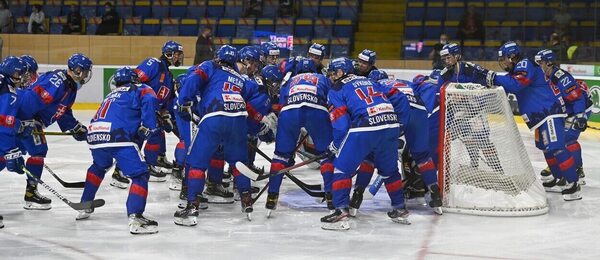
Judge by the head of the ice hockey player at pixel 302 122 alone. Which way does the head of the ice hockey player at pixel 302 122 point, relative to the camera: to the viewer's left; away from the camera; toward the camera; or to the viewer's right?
away from the camera

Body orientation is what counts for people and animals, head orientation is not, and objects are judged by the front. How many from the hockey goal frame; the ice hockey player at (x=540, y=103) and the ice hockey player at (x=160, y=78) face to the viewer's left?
2

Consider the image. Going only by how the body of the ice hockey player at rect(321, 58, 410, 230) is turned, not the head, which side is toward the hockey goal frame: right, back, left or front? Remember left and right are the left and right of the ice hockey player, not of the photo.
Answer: right

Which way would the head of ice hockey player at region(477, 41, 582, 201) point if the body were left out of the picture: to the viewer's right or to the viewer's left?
to the viewer's left

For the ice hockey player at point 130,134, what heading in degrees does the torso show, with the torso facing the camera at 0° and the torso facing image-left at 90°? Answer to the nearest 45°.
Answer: approximately 225°

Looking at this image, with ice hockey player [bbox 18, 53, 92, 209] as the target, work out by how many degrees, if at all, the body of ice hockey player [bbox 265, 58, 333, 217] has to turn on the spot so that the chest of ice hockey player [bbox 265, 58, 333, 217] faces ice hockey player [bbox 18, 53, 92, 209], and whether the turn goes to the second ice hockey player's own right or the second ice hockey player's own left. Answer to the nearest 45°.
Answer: approximately 90° to the second ice hockey player's own left

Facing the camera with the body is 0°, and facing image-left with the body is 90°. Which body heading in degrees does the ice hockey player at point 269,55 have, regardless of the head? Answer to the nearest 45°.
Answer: approximately 315°

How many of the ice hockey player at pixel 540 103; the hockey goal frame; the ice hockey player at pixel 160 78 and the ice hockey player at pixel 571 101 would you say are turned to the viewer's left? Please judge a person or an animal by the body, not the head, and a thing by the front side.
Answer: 3

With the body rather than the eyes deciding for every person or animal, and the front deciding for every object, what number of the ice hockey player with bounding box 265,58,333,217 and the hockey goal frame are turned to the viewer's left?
1

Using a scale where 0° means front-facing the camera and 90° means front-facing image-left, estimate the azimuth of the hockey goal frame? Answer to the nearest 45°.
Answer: approximately 90°

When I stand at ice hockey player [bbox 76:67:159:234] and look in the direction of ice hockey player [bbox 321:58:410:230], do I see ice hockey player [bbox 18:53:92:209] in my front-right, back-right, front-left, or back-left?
back-left

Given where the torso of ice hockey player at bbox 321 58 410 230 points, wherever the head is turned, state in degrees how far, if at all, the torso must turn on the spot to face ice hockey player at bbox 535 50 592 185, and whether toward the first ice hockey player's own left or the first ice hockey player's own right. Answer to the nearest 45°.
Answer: approximately 90° to the first ice hockey player's own right
